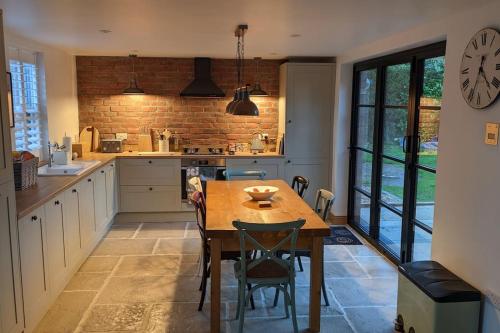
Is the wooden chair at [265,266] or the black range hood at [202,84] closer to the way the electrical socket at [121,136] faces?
the wooden chair

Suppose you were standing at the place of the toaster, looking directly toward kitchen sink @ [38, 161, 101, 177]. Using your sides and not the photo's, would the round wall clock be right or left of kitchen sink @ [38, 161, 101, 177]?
left

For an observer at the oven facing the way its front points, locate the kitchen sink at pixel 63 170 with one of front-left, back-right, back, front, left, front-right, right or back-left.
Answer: front-right

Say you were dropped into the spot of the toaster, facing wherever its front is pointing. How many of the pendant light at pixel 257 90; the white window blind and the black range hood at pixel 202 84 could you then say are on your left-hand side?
2

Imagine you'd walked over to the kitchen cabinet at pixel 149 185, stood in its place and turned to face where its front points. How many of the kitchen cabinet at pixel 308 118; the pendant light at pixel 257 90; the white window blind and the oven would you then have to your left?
3

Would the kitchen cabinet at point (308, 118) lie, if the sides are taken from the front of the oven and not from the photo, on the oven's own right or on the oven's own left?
on the oven's own left

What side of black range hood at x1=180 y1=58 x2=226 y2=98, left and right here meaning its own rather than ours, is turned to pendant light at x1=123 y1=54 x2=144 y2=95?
right

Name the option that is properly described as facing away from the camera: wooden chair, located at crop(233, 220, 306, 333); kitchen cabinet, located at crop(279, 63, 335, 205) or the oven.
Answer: the wooden chair

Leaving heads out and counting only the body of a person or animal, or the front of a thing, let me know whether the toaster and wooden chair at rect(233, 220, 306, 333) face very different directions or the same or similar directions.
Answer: very different directions

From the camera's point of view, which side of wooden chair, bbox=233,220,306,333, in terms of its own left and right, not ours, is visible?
back
